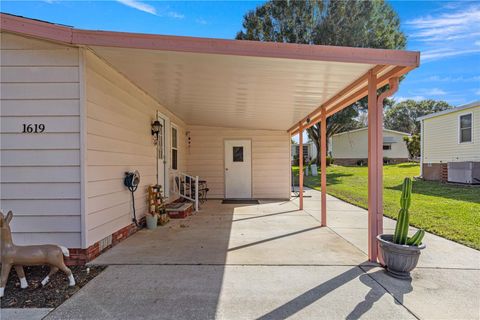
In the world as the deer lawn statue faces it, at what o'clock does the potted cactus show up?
The potted cactus is roughly at 7 o'clock from the deer lawn statue.

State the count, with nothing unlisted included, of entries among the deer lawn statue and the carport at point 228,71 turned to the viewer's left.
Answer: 1

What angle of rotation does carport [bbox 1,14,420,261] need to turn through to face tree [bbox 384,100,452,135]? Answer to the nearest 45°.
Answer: approximately 135° to its left

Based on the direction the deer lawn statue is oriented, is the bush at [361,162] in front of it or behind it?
behind

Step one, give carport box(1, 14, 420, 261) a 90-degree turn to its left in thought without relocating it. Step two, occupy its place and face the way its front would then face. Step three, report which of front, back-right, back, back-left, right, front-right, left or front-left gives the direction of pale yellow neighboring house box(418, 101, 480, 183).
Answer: front-left

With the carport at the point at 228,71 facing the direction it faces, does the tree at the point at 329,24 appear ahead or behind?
behind

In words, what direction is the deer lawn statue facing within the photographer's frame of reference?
facing to the left of the viewer

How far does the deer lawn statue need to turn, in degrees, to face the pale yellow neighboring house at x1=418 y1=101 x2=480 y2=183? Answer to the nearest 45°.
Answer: approximately 180°
